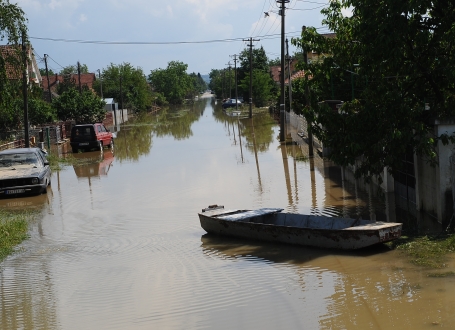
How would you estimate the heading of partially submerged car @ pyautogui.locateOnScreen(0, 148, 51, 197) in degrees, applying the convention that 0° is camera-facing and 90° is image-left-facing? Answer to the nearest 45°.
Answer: approximately 0°

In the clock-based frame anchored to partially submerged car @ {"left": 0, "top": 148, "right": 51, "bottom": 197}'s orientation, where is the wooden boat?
The wooden boat is roughly at 11 o'clock from the partially submerged car.

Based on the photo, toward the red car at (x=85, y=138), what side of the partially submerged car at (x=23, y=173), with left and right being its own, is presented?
back

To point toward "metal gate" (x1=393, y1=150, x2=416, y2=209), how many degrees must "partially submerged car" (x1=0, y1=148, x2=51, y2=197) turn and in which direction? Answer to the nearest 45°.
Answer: approximately 45° to its left

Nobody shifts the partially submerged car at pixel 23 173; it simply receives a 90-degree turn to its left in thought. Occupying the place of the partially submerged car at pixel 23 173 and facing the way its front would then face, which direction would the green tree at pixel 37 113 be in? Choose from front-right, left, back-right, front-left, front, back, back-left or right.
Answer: left
